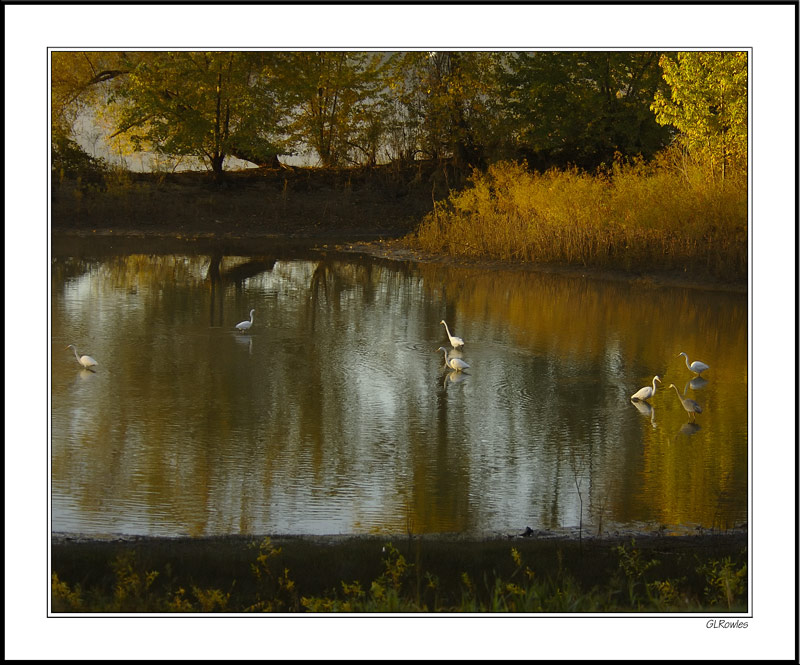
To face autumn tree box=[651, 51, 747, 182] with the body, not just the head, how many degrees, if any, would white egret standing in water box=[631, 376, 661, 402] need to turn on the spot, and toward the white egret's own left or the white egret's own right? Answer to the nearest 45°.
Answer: approximately 90° to the white egret's own left

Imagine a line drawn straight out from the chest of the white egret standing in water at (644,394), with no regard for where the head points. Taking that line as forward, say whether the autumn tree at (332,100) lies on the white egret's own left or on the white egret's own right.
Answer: on the white egret's own left

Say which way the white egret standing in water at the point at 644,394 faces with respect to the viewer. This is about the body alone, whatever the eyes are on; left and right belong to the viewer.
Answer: facing to the right of the viewer

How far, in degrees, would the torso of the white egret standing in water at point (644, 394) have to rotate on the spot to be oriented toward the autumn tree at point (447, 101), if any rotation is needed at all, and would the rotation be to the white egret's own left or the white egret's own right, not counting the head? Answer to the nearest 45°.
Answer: approximately 90° to the white egret's own left

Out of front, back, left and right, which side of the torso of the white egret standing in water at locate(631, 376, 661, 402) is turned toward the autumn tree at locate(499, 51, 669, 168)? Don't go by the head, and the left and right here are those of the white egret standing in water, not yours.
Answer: left
